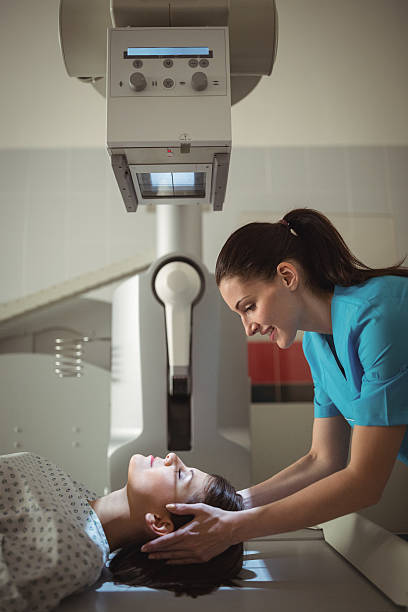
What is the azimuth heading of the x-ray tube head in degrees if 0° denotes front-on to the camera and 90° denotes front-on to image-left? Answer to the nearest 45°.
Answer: approximately 0°
